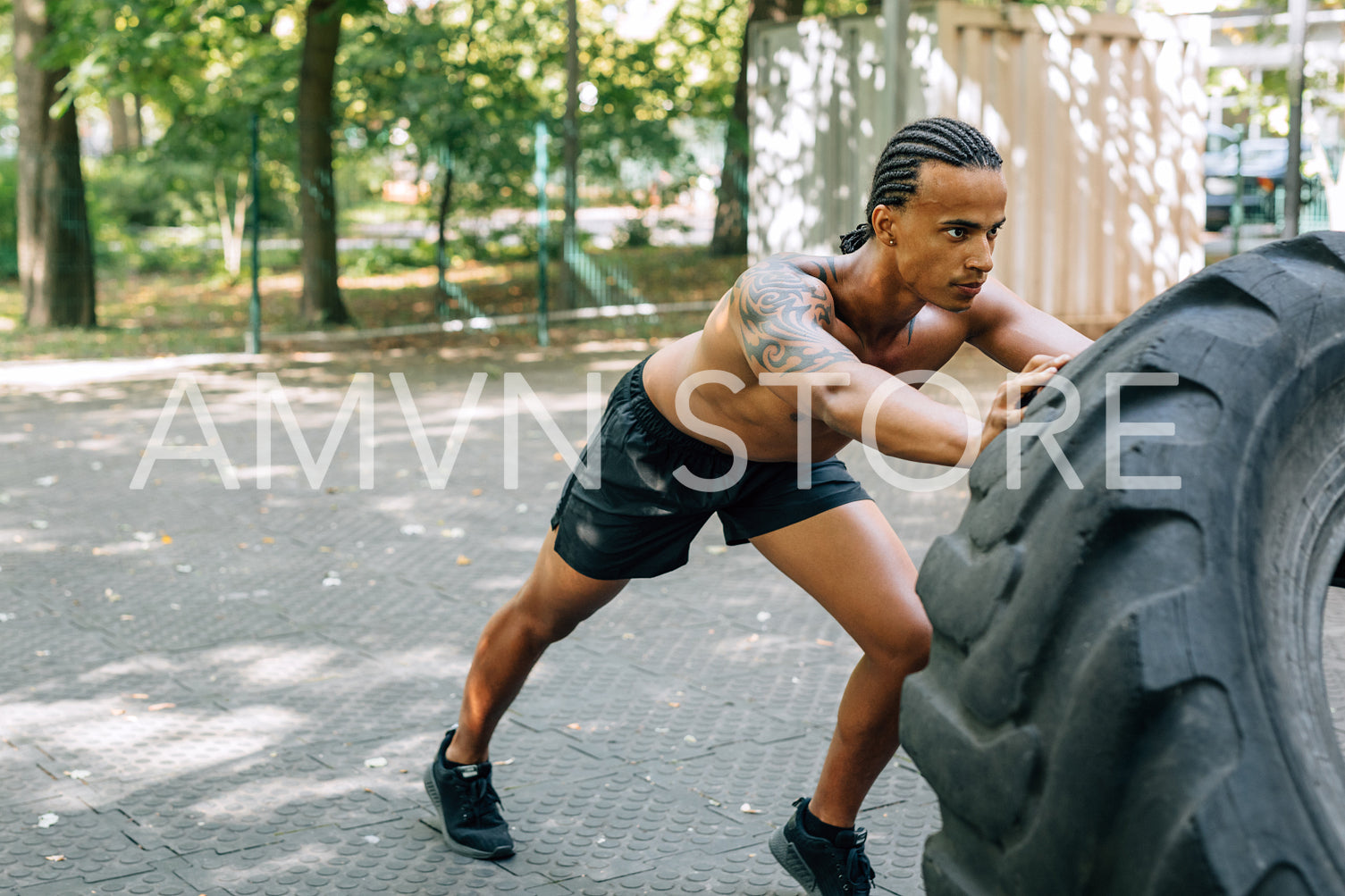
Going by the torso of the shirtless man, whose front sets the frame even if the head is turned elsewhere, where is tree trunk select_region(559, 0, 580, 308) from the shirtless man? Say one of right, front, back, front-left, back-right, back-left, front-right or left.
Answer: back-left

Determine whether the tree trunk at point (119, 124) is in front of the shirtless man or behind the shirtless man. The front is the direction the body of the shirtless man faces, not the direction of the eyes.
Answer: behind

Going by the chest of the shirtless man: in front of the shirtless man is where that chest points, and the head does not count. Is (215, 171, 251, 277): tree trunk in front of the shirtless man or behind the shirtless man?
behind

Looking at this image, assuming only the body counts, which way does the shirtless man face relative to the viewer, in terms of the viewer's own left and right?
facing the viewer and to the right of the viewer

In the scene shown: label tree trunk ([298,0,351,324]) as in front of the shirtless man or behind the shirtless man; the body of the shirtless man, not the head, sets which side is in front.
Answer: behind

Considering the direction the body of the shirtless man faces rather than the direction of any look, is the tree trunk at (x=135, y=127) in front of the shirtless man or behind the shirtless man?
behind

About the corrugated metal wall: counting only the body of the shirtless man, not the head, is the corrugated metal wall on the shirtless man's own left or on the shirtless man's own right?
on the shirtless man's own left

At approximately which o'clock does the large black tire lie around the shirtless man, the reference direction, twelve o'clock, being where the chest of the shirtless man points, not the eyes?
The large black tire is roughly at 1 o'clock from the shirtless man.

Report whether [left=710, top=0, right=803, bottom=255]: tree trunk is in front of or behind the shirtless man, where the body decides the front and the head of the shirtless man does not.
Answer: behind
